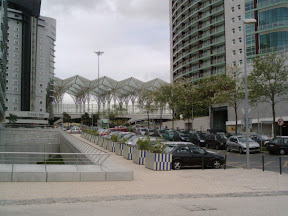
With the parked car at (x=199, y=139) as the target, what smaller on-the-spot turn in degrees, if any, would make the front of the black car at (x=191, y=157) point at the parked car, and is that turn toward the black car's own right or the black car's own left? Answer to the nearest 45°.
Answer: approximately 90° to the black car's own left

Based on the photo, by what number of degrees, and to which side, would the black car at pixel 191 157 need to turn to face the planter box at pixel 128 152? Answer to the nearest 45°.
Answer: approximately 135° to its left

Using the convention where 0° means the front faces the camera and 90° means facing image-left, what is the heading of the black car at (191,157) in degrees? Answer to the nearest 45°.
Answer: approximately 270°
